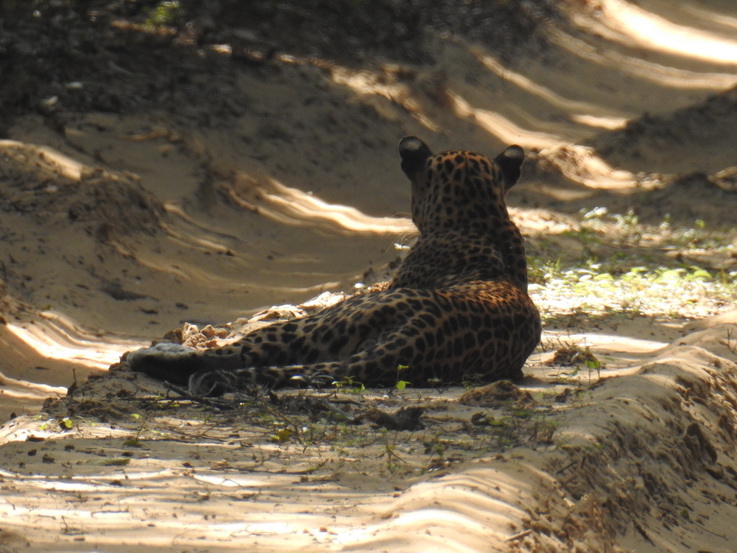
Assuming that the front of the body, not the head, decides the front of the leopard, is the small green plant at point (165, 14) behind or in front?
in front

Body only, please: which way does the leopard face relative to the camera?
away from the camera
